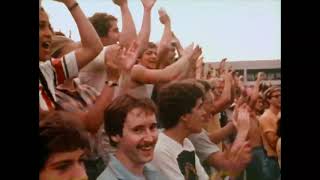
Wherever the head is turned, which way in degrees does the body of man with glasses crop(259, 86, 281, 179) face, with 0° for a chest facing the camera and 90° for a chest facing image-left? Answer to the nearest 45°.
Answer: approximately 315°
